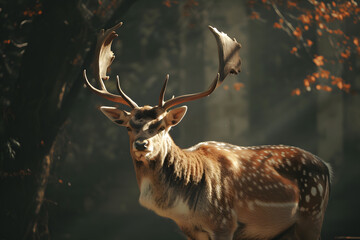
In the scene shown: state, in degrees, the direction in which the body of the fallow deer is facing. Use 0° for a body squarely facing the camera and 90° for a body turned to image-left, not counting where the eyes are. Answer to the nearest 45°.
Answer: approximately 45°
